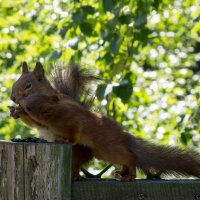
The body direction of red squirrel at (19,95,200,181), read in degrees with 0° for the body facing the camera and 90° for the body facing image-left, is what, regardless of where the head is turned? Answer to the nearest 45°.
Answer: approximately 90°

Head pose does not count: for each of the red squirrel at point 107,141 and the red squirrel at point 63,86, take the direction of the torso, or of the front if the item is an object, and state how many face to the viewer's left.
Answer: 2

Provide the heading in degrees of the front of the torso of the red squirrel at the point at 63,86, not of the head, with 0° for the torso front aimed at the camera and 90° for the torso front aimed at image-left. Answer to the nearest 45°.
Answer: approximately 90°
